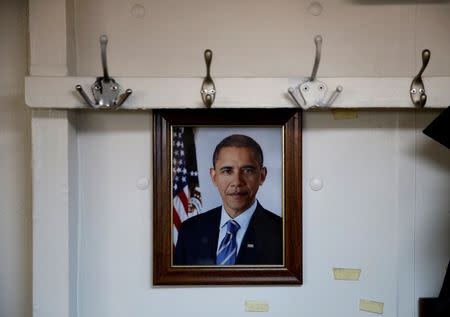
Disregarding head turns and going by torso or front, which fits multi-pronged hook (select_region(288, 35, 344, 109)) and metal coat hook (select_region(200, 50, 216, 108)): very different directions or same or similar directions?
same or similar directions

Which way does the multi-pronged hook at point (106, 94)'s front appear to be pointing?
toward the camera

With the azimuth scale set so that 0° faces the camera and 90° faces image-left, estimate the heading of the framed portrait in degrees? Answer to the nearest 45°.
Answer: approximately 0°

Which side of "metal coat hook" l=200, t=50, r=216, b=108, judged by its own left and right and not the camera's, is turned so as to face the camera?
front

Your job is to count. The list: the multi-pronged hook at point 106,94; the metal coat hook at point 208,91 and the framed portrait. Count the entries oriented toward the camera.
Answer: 3
